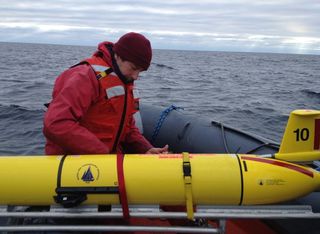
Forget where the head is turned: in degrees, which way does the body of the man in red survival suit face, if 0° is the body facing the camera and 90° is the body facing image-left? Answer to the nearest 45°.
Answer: approximately 315°
